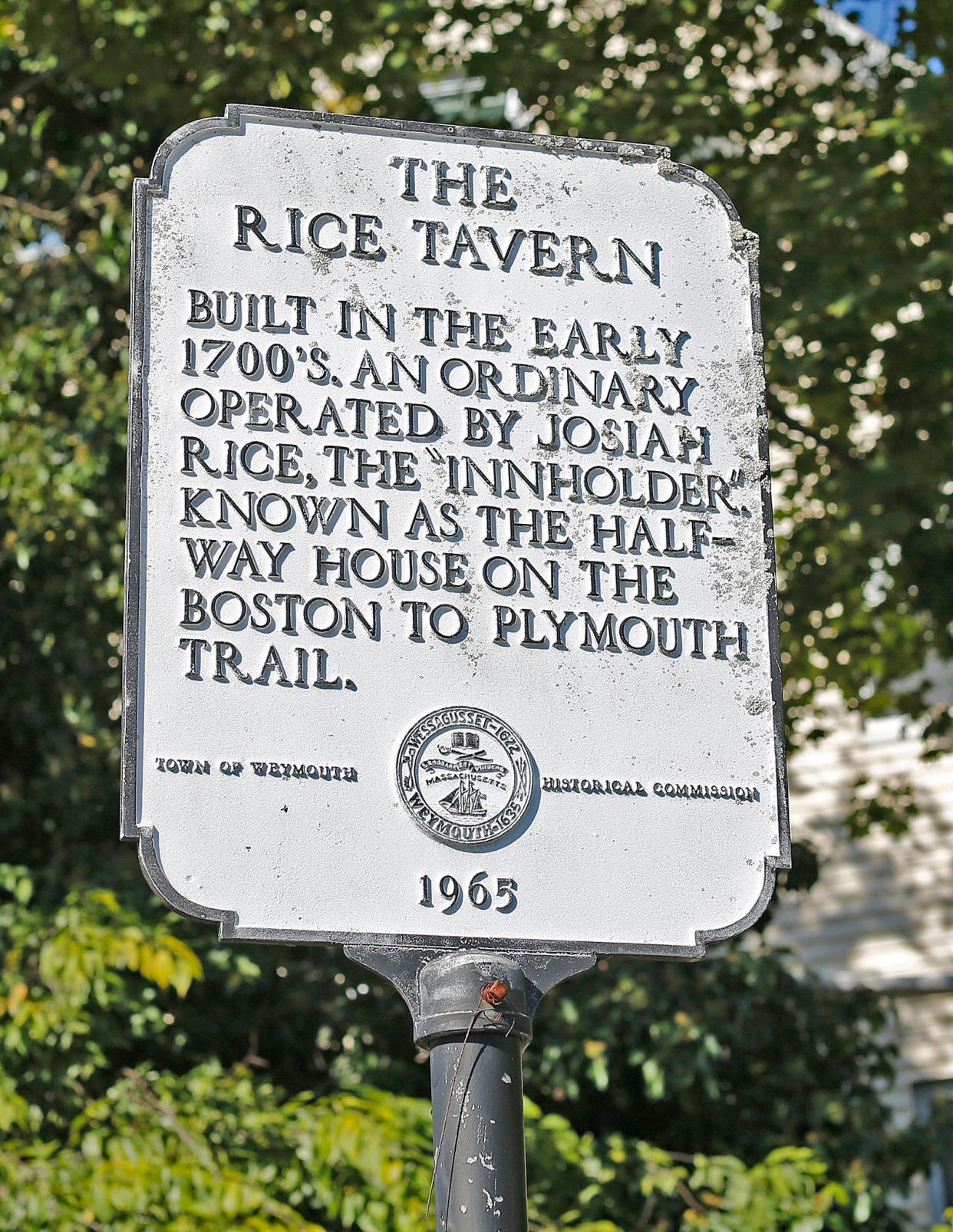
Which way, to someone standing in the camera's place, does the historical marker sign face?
facing the viewer
